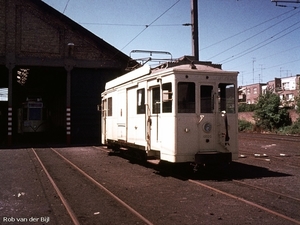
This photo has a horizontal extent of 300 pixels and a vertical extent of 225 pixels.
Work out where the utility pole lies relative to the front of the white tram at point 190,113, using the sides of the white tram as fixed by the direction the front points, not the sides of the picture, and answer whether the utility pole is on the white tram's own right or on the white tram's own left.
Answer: on the white tram's own left

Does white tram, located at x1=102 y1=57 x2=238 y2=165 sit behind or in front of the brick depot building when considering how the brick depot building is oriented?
in front

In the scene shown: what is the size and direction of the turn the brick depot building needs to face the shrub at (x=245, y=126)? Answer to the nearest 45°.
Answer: approximately 135° to its left

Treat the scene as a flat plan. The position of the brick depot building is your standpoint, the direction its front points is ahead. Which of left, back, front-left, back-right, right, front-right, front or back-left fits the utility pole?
front-left

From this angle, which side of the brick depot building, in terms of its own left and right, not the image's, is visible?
front

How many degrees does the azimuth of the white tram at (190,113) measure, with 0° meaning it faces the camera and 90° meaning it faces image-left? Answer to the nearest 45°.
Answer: approximately 315°

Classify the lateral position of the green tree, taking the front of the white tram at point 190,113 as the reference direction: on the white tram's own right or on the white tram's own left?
on the white tram's own left
